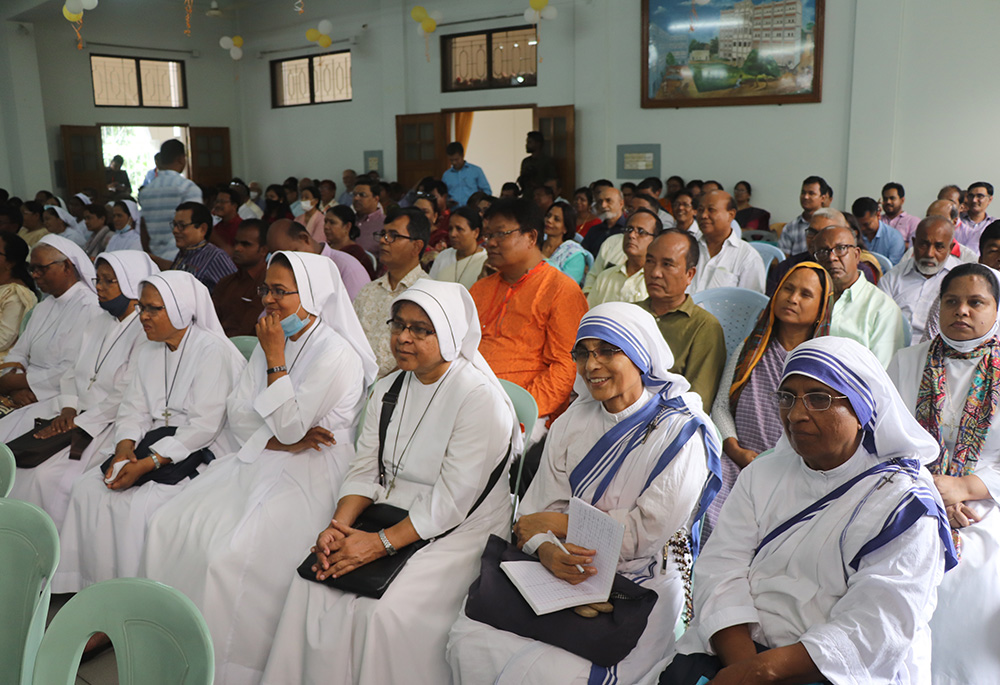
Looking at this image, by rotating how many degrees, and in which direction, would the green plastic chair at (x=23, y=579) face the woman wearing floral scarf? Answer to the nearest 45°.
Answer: approximately 135° to its left

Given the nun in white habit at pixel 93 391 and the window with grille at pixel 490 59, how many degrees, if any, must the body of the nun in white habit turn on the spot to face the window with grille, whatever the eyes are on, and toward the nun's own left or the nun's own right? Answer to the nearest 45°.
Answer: approximately 180°

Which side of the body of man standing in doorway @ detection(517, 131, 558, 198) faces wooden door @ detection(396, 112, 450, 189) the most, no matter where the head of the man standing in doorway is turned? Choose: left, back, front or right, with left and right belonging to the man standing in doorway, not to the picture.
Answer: right

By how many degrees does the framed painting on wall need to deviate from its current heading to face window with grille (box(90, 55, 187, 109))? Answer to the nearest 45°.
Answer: approximately 90° to its right

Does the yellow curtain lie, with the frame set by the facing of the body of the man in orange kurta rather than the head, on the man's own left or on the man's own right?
on the man's own right

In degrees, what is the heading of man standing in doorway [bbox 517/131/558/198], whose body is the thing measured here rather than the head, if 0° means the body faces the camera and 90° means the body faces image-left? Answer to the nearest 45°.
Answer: approximately 45°

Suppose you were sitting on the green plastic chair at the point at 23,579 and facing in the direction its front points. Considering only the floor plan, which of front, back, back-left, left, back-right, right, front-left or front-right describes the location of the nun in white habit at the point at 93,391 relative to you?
back-right

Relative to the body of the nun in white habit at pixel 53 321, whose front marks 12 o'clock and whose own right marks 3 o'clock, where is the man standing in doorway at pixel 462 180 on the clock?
The man standing in doorway is roughly at 6 o'clock from the nun in white habit.

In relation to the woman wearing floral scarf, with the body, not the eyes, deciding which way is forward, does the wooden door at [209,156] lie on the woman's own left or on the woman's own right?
on the woman's own right

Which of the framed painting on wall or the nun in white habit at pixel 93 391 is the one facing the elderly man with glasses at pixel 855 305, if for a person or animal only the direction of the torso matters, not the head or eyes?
the framed painting on wall

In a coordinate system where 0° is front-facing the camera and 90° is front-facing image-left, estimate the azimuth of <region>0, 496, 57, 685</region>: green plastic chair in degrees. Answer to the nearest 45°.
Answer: approximately 45°
